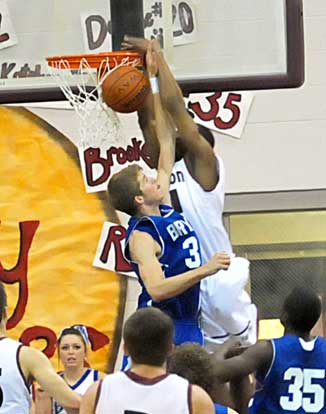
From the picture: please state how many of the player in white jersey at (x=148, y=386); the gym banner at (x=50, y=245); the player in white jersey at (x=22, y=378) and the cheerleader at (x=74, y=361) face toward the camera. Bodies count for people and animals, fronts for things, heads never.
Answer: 2

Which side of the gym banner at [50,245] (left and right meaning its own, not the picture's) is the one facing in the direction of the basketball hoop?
front

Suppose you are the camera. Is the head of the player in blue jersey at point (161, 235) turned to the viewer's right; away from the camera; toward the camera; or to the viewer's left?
to the viewer's right

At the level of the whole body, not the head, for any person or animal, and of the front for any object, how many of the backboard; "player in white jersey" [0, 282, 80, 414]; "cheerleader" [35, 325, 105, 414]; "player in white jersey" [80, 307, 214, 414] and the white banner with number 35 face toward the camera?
3

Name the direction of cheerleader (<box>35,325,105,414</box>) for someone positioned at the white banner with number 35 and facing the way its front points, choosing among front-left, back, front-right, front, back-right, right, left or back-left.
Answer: front-right

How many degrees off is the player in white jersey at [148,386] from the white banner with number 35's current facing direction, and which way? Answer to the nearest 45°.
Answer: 0° — it already faces them

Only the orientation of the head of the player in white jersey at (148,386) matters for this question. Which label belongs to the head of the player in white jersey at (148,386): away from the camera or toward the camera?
away from the camera

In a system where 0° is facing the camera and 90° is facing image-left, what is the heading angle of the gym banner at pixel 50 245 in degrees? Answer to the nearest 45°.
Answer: approximately 0°

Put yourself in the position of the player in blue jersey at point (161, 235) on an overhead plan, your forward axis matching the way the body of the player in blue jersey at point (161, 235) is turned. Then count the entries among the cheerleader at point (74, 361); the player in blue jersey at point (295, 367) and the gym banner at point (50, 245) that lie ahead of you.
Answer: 1
